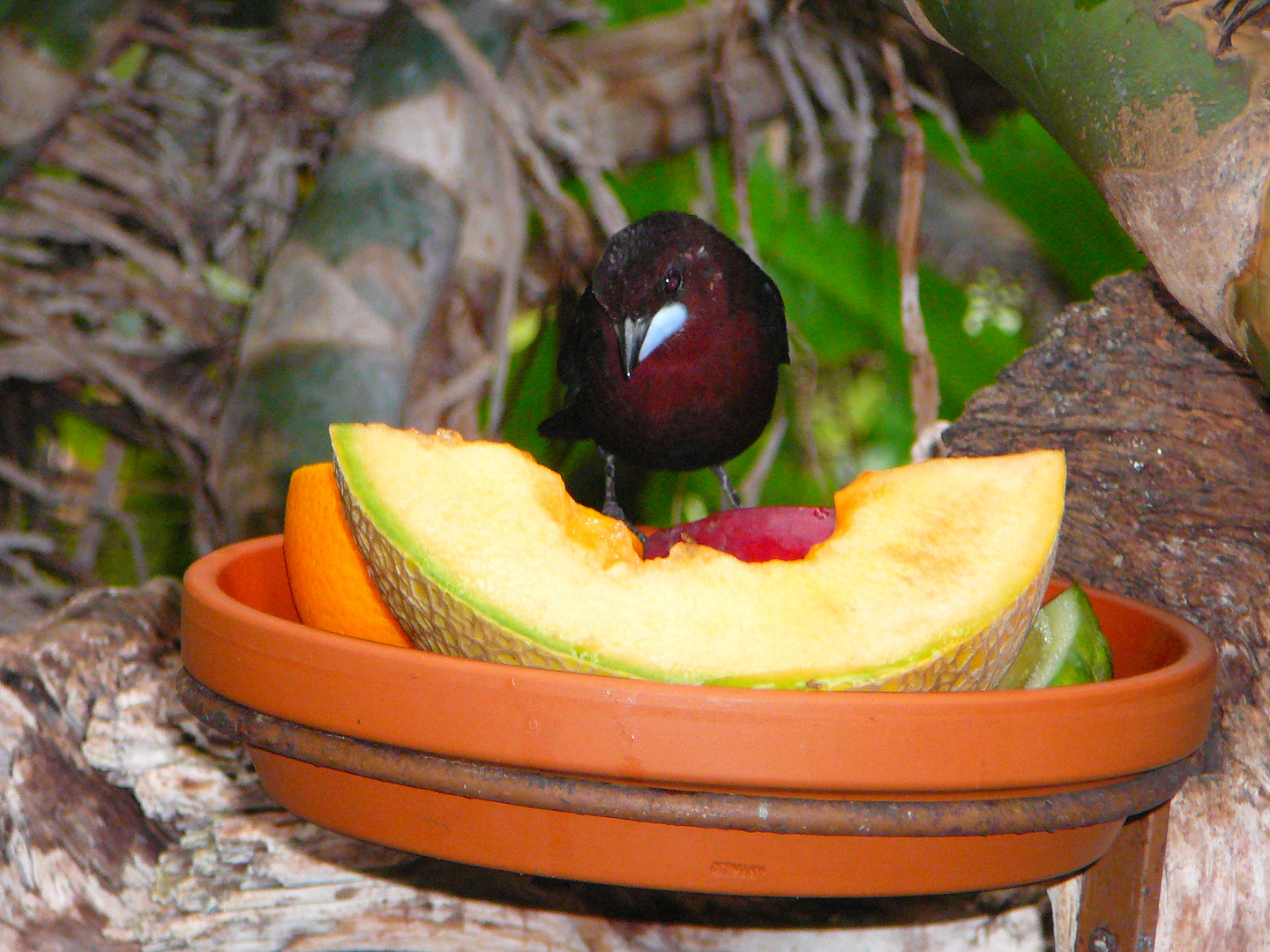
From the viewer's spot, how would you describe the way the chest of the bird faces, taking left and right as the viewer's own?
facing the viewer

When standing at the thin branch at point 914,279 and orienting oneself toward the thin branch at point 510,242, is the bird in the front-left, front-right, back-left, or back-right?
front-left

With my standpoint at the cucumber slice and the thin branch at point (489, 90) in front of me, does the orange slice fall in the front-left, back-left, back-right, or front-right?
front-left
